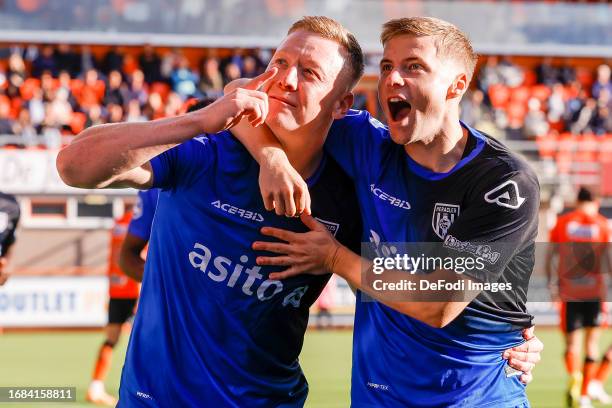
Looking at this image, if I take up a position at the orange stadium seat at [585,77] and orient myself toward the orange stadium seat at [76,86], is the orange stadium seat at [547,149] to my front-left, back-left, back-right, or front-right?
front-left

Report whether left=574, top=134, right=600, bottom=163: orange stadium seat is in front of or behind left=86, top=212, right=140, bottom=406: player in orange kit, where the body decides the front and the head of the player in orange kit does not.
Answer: in front

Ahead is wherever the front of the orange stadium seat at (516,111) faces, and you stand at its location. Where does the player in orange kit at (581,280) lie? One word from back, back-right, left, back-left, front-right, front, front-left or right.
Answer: front

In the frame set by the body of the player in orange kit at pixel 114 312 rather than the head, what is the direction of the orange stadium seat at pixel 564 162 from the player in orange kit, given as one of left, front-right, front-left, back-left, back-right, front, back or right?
front-left

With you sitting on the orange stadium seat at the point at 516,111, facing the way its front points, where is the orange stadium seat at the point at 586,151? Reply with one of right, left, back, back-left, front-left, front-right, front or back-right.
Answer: front-left

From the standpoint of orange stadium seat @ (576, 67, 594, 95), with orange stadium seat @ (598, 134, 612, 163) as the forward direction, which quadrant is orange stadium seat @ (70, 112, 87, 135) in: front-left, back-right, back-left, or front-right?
front-right

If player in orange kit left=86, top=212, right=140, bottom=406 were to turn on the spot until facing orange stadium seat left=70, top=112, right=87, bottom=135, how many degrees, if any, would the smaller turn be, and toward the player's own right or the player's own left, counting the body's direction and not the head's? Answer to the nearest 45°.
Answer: approximately 90° to the player's own left

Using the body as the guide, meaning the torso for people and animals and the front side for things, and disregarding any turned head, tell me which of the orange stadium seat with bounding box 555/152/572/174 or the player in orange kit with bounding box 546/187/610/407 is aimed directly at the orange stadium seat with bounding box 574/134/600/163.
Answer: the player in orange kit

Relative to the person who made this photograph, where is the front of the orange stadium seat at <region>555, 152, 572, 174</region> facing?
facing the viewer

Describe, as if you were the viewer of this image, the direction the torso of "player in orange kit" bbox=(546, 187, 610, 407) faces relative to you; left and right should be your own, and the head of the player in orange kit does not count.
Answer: facing away from the viewer

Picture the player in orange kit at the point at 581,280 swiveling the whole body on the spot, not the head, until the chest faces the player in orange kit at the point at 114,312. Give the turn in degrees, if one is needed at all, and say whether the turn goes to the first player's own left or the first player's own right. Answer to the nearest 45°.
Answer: approximately 90° to the first player's own left
